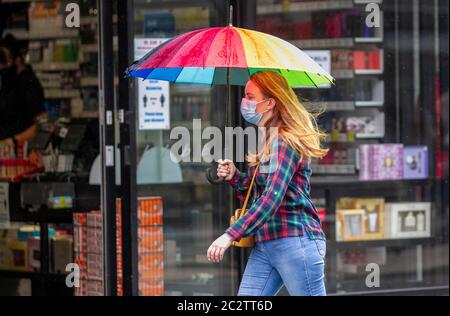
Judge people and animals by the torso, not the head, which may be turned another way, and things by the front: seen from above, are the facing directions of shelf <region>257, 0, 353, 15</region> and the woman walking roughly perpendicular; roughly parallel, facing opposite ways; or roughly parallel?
roughly perpendicular

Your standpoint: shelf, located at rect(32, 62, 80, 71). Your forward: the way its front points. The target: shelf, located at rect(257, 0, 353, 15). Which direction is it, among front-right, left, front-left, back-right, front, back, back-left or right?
front-left

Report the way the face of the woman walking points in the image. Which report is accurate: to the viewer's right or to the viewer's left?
to the viewer's left

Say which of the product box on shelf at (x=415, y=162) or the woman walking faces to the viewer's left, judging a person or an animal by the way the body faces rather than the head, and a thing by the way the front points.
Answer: the woman walking

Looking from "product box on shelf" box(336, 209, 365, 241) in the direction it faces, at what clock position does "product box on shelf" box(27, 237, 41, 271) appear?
"product box on shelf" box(27, 237, 41, 271) is roughly at 3 o'clock from "product box on shelf" box(336, 209, 365, 241).

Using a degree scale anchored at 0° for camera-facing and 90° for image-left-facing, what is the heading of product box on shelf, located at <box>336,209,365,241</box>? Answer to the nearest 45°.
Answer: approximately 0°
